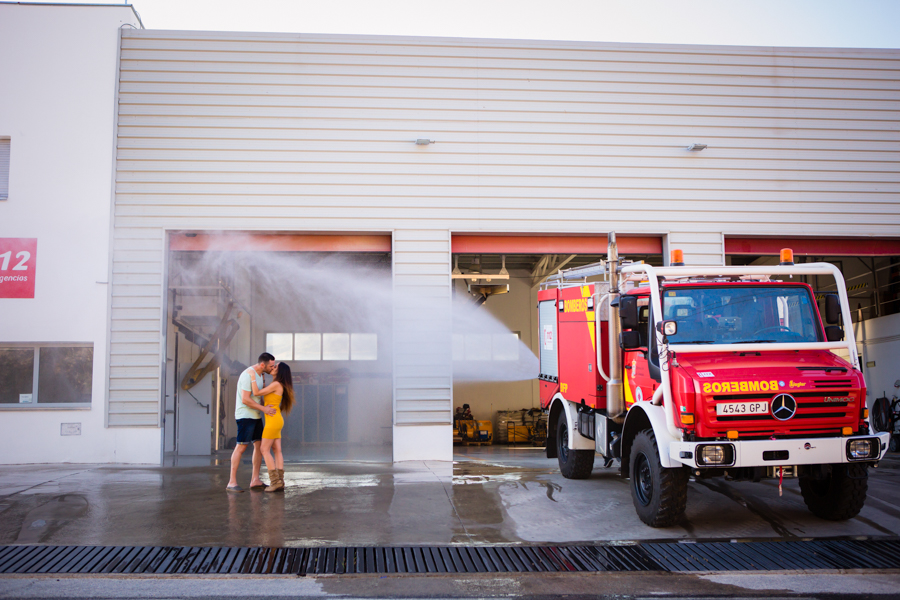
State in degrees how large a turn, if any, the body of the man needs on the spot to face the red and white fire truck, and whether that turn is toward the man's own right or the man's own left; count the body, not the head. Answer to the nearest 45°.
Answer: approximately 45° to the man's own right

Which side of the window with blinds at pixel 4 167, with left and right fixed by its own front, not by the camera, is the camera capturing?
front

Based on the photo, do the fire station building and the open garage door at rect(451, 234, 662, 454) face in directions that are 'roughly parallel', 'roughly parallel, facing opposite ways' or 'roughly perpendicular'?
roughly parallel

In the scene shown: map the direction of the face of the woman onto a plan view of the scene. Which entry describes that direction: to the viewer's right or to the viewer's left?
to the viewer's left

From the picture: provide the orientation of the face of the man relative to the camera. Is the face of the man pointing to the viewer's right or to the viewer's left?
to the viewer's right

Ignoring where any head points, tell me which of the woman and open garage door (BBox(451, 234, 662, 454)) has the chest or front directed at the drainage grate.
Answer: the open garage door

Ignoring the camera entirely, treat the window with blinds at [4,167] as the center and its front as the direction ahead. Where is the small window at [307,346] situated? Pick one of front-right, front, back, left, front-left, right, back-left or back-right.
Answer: back-left

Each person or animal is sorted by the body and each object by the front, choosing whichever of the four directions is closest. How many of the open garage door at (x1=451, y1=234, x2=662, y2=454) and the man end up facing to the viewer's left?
0

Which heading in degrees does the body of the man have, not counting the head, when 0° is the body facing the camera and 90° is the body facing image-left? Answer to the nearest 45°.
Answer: approximately 270°

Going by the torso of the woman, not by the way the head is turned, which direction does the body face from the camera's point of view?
to the viewer's left

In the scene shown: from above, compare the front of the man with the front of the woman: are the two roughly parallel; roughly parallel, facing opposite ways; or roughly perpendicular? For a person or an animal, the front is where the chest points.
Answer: roughly parallel, facing opposite ways

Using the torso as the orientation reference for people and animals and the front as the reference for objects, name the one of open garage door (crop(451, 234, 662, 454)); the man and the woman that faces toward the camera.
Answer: the open garage door

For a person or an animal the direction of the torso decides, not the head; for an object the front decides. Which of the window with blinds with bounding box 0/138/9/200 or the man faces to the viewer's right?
the man

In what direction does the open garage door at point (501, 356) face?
toward the camera
